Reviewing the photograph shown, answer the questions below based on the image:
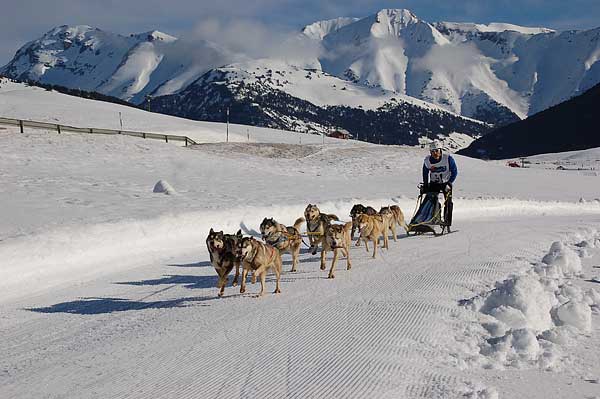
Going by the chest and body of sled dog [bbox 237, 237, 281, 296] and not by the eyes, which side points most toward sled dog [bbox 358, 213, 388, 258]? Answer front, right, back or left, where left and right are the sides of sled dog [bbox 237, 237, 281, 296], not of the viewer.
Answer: back

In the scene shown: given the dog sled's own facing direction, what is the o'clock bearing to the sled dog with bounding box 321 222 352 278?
The sled dog is roughly at 11 o'clock from the dog sled.

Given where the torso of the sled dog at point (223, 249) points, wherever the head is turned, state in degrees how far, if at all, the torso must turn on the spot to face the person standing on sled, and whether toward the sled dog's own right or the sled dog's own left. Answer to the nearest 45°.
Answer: approximately 180°

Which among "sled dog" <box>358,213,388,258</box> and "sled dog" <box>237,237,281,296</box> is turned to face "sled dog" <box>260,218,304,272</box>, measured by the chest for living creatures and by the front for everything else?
"sled dog" <box>358,213,388,258</box>

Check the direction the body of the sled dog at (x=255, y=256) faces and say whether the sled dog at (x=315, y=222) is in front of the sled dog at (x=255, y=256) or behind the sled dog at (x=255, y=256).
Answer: behind

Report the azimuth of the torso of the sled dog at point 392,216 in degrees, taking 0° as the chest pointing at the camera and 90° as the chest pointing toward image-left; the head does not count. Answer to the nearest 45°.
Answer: approximately 45°

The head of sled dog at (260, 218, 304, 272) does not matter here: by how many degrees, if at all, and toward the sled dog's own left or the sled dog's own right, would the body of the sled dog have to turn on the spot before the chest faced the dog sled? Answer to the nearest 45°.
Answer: approximately 180°

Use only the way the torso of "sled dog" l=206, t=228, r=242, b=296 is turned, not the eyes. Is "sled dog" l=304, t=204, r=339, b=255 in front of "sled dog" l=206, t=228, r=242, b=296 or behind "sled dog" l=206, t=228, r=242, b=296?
behind

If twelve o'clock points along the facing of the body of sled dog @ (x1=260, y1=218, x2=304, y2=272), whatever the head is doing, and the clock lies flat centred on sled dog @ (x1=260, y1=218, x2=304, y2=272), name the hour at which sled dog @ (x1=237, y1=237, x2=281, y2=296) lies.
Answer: sled dog @ (x1=237, y1=237, x2=281, y2=296) is roughly at 11 o'clock from sled dog @ (x1=260, y1=218, x2=304, y2=272).

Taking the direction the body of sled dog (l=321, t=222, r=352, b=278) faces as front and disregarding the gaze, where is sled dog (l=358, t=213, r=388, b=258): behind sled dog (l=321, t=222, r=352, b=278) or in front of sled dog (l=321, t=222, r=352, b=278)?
behind

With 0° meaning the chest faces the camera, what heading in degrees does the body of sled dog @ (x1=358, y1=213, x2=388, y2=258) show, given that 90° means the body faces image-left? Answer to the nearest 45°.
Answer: approximately 45°
